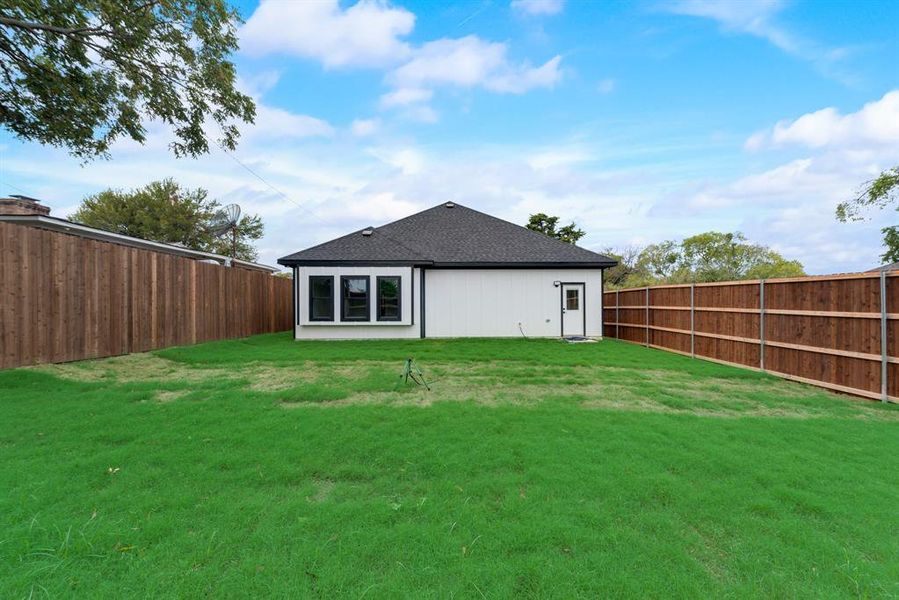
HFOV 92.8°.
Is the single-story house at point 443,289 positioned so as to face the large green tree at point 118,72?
no

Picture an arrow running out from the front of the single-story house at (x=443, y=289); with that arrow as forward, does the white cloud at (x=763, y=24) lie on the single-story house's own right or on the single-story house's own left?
on the single-story house's own right

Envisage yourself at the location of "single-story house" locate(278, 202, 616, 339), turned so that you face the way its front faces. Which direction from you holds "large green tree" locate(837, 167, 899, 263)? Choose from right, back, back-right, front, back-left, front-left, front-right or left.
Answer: right

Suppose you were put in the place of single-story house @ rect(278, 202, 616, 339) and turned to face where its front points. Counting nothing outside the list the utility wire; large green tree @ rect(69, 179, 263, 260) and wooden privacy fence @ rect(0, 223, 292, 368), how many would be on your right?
0

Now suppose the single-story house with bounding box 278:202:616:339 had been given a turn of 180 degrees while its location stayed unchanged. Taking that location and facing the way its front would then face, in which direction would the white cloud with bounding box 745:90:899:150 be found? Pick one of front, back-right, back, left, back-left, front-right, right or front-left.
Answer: left

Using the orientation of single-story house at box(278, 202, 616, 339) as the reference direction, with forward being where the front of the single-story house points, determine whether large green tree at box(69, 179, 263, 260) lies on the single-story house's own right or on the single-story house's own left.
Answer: on the single-story house's own left

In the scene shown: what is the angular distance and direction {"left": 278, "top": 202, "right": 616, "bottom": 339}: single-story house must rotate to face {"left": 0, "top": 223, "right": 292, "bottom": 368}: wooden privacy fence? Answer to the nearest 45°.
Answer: approximately 135° to its left

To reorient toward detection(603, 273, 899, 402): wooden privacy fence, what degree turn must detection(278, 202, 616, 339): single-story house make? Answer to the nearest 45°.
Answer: approximately 135° to its right

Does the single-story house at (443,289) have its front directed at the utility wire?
no

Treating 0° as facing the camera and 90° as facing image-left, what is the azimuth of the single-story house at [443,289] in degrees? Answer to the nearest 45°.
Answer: approximately 180°
